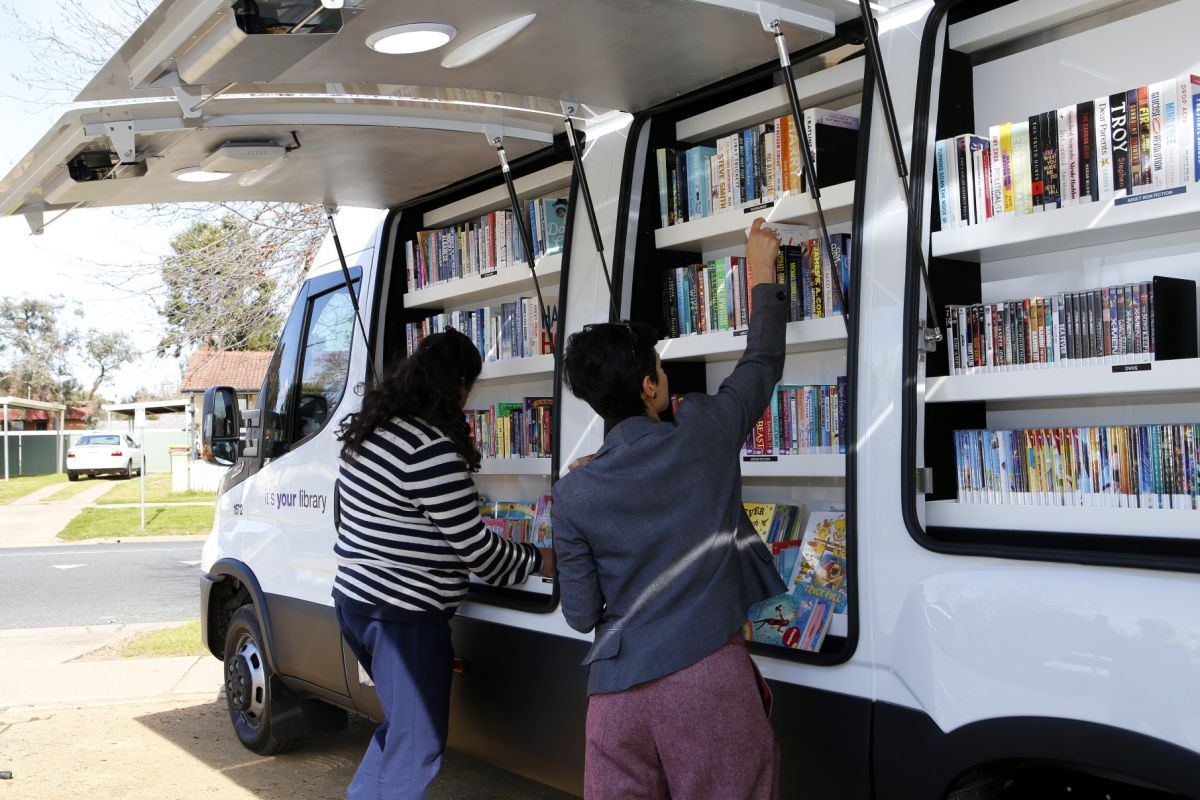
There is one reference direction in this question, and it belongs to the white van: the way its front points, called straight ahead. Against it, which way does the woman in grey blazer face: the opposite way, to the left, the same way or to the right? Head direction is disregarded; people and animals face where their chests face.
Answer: to the right

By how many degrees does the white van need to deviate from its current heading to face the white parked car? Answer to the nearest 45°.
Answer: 0° — it already faces it

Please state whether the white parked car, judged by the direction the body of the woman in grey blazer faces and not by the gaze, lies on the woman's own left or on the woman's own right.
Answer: on the woman's own left

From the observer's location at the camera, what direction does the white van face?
facing away from the viewer and to the left of the viewer

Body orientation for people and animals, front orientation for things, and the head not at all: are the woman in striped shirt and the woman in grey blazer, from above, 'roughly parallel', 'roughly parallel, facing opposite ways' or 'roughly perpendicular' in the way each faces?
roughly parallel

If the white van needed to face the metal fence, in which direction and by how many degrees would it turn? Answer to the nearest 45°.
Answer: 0° — it already faces it

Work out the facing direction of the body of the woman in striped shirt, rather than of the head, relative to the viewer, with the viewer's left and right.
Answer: facing away from the viewer and to the right of the viewer

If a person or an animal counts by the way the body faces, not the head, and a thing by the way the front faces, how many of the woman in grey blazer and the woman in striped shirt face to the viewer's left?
0

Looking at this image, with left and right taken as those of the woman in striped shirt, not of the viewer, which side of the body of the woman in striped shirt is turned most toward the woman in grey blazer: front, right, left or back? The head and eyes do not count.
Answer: right

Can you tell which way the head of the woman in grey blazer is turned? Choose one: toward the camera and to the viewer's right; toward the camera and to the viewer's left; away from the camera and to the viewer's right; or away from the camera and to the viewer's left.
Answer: away from the camera and to the viewer's right

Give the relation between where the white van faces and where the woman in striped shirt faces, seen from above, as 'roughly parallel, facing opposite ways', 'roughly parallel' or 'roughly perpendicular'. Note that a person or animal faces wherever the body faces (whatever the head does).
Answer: roughly perpendicular

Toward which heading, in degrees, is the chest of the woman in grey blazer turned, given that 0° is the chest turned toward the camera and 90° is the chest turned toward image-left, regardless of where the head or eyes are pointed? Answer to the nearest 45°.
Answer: approximately 225°
